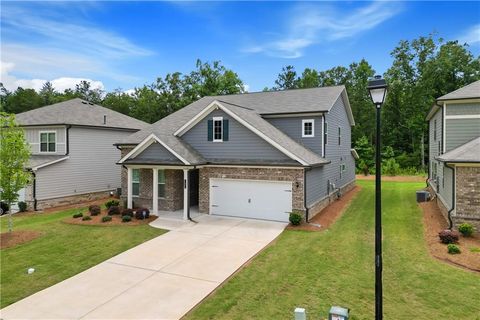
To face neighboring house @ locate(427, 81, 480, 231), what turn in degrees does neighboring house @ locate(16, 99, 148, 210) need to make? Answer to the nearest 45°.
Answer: approximately 90° to its left

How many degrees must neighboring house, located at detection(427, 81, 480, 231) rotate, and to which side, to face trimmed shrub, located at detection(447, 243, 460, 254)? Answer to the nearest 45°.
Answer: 0° — it already faces it

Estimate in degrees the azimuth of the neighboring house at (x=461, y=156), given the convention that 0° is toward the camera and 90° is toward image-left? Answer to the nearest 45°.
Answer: approximately 0°

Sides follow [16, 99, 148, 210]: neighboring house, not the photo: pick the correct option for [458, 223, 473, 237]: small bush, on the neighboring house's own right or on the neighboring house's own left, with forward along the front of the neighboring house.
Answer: on the neighboring house's own left

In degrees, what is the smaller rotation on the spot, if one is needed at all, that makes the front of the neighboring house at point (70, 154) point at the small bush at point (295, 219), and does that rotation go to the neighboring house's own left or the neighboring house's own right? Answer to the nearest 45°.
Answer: approximately 90° to the neighboring house's own left

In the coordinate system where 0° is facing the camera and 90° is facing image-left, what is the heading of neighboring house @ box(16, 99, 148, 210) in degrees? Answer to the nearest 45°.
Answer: approximately 45°

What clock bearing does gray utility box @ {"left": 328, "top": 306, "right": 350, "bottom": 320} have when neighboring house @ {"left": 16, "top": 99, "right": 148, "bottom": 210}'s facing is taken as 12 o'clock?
The gray utility box is roughly at 10 o'clock from the neighboring house.

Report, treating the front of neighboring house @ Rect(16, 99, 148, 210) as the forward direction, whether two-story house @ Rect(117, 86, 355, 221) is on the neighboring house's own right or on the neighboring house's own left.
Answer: on the neighboring house's own left

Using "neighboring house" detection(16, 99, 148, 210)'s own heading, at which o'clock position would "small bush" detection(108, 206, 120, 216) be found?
The small bush is roughly at 10 o'clock from the neighboring house.
